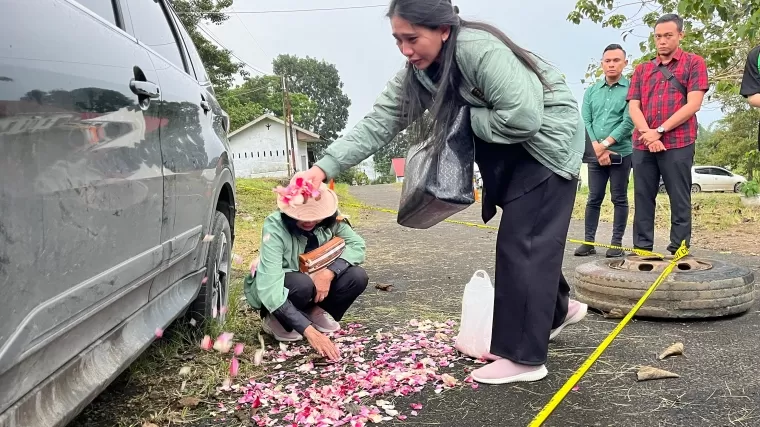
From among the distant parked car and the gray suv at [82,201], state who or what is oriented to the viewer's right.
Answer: the distant parked car

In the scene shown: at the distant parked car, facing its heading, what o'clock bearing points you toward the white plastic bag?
The white plastic bag is roughly at 3 o'clock from the distant parked car.

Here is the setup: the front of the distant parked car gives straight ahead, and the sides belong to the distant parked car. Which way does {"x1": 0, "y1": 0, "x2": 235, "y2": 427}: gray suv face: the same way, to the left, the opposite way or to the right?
to the right

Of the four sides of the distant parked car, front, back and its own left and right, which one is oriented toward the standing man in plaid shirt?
right

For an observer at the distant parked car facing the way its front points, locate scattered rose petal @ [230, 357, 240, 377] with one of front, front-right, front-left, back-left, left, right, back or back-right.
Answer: right

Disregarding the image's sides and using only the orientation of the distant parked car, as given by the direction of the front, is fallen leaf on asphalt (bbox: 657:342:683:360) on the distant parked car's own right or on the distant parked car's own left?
on the distant parked car's own right

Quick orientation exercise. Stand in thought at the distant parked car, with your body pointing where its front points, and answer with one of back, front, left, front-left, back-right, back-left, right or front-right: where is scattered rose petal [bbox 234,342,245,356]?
right

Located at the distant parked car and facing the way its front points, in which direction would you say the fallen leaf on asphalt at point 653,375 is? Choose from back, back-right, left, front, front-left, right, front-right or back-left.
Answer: right

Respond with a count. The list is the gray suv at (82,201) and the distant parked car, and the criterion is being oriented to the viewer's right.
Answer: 1

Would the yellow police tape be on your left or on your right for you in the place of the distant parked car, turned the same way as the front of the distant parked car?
on your right

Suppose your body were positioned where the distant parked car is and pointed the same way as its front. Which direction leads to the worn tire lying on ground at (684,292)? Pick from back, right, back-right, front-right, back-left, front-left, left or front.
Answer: right

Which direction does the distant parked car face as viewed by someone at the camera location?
facing to the right of the viewer
